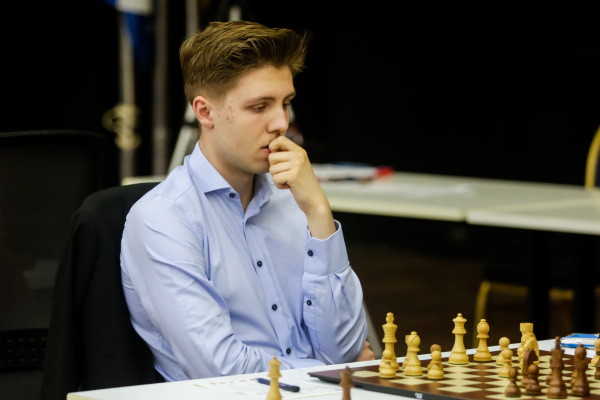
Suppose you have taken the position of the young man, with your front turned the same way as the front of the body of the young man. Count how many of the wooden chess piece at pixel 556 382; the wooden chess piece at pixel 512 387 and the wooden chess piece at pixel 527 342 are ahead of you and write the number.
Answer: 3

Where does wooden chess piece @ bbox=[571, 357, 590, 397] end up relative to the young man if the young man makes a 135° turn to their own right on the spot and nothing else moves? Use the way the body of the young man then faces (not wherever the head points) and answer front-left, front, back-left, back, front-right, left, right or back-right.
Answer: back-left

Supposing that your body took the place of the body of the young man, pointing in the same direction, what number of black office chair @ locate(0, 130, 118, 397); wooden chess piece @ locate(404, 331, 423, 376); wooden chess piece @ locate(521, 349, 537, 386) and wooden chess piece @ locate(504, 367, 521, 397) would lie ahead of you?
3

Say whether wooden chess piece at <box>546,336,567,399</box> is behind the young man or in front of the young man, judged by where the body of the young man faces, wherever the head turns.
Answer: in front

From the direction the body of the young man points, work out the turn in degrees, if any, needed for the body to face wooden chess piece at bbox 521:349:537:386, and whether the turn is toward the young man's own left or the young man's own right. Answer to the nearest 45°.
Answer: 0° — they already face it

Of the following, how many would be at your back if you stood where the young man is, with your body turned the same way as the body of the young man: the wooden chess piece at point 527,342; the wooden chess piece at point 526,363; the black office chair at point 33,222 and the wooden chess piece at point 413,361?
1

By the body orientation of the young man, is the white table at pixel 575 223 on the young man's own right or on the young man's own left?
on the young man's own left

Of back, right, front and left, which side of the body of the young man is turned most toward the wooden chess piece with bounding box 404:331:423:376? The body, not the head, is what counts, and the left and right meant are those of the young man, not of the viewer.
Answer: front

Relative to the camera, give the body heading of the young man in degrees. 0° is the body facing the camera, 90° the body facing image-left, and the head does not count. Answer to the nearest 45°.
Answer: approximately 315°

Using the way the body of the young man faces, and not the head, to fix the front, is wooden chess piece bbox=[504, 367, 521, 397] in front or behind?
in front

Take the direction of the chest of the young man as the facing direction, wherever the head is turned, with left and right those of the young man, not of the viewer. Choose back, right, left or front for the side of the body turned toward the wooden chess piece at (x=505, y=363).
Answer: front

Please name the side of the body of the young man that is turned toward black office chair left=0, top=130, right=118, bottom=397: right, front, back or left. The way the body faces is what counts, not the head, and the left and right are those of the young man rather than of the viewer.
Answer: back
